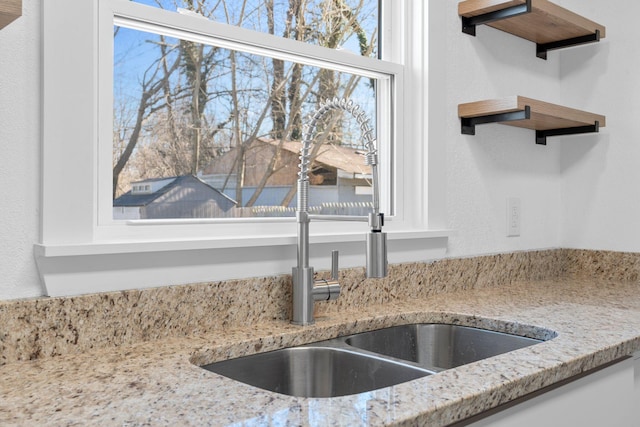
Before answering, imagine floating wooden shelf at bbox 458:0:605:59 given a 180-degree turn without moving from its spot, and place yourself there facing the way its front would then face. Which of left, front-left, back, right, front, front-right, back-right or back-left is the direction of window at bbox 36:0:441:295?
left

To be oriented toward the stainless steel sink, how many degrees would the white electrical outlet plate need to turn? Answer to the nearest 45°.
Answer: approximately 45° to its right

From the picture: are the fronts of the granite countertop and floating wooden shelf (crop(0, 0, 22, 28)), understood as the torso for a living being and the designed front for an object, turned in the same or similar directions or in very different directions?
same or similar directions

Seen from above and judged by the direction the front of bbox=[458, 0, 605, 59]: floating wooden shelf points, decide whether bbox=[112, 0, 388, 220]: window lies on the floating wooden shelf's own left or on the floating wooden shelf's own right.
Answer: on the floating wooden shelf's own right

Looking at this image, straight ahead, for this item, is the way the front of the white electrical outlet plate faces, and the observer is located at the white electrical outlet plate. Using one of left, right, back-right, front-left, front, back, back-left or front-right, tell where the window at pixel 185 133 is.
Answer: right

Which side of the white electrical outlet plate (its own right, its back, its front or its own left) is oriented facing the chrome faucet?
right

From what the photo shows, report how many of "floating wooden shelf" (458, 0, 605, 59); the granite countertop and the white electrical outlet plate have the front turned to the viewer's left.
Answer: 0

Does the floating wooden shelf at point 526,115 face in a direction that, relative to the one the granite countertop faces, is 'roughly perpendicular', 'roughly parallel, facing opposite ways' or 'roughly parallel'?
roughly parallel

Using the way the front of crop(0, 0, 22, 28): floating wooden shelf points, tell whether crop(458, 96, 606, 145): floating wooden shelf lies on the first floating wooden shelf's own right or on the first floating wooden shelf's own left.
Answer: on the first floating wooden shelf's own left

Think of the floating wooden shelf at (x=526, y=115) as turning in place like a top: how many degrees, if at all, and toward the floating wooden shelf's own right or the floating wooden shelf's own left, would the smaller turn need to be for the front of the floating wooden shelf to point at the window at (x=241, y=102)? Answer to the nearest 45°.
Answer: approximately 90° to the floating wooden shelf's own right

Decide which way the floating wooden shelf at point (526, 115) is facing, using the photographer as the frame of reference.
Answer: facing the viewer and to the right of the viewer

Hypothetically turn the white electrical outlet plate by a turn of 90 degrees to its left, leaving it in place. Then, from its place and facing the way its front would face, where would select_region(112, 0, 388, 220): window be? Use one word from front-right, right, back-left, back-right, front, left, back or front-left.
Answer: back

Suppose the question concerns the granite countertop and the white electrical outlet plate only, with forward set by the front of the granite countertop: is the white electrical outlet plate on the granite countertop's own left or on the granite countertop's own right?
on the granite countertop's own left
